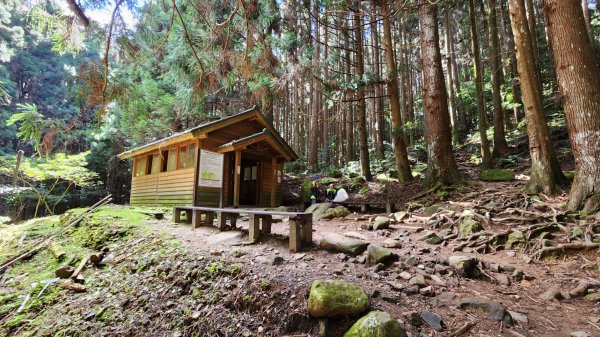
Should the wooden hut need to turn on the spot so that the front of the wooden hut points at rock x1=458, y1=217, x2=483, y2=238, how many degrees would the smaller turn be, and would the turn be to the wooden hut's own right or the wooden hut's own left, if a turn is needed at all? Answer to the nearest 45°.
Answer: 0° — it already faces it

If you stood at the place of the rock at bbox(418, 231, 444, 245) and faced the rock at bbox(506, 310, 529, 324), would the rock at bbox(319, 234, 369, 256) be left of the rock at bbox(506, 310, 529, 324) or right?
right

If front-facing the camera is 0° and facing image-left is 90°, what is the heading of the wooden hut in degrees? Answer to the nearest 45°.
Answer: approximately 315°

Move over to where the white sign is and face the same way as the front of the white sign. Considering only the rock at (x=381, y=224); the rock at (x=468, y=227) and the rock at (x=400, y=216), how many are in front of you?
3

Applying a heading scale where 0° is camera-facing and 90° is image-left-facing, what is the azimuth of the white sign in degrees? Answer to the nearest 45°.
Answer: approximately 315°

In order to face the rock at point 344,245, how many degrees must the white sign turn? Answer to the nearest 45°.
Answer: approximately 45° to its right
